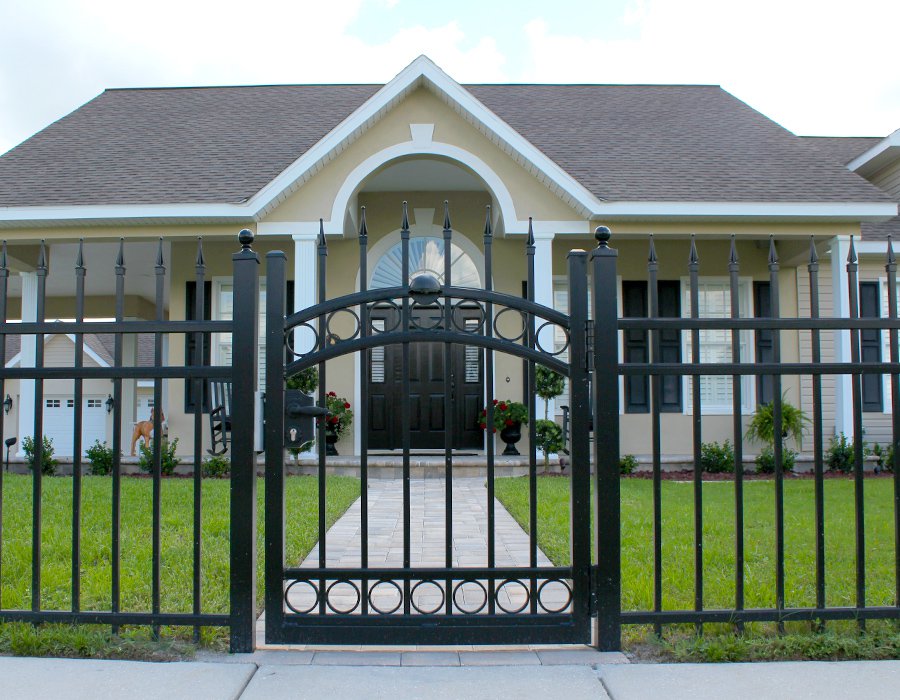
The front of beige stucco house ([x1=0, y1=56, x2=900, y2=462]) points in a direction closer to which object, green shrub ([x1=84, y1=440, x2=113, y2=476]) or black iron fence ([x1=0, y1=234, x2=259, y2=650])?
the black iron fence

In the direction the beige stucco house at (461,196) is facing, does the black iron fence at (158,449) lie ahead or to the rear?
ahead

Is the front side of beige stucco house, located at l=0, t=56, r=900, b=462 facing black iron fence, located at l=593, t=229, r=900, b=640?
yes

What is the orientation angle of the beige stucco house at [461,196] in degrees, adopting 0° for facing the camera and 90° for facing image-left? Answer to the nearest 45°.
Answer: approximately 0°

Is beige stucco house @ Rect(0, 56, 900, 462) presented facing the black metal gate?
yes
